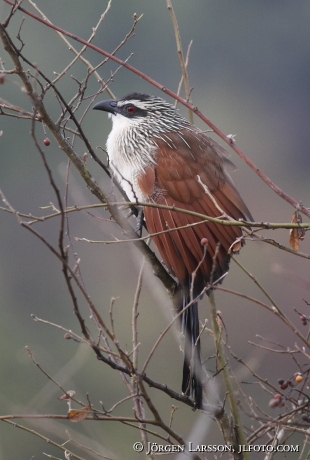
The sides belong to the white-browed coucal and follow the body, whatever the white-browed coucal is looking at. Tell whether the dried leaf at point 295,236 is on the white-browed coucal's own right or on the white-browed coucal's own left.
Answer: on the white-browed coucal's own left

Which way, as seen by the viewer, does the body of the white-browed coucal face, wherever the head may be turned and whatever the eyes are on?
to the viewer's left
